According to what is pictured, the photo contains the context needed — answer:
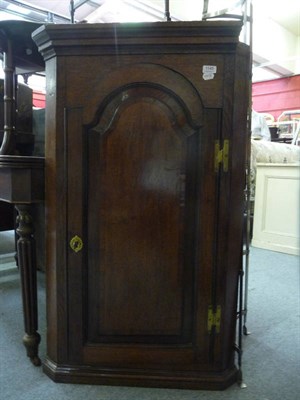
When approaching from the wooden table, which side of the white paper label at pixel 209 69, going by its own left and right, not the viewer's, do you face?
right

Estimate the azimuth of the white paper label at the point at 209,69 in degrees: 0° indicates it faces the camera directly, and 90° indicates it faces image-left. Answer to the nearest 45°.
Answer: approximately 0°
